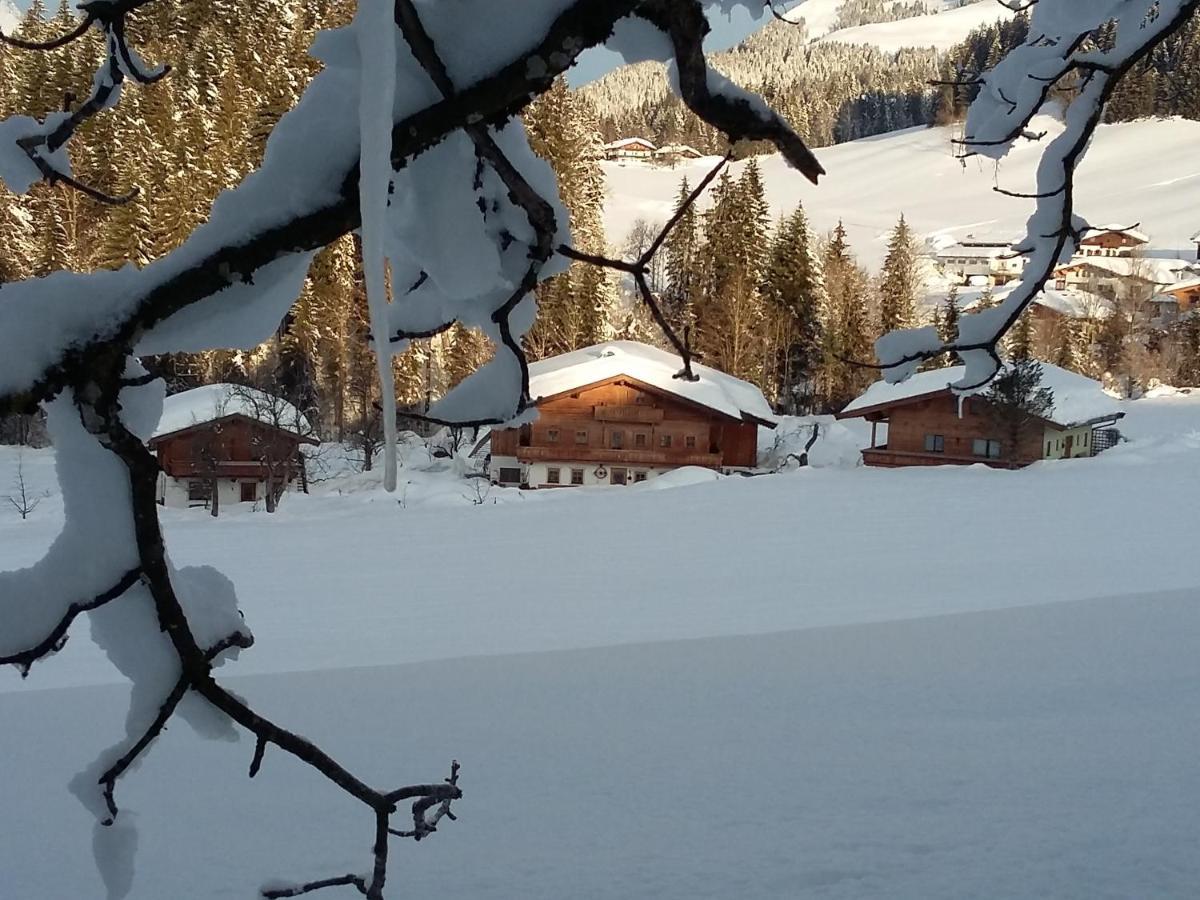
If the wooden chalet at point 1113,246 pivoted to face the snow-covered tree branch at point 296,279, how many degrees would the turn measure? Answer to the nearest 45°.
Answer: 0° — it already faces it

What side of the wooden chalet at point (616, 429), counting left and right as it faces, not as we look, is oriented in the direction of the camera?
front

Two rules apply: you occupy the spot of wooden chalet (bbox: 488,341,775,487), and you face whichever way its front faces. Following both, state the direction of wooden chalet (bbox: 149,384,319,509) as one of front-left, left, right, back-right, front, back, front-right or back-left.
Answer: right

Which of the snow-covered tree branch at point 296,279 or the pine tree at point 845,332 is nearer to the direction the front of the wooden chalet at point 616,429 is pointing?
the snow-covered tree branch

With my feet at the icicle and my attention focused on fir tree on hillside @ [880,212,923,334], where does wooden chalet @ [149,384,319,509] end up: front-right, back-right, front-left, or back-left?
front-left

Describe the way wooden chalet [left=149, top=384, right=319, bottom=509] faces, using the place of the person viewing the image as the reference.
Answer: facing the viewer

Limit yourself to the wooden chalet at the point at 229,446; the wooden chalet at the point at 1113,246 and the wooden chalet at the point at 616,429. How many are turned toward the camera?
3

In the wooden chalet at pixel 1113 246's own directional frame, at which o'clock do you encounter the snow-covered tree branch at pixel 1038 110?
The snow-covered tree branch is roughly at 12 o'clock from the wooden chalet.

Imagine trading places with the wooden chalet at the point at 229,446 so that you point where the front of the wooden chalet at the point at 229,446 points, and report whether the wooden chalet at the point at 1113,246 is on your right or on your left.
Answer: on your left

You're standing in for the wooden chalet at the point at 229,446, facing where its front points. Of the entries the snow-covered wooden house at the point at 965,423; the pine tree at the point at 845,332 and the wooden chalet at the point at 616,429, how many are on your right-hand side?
0

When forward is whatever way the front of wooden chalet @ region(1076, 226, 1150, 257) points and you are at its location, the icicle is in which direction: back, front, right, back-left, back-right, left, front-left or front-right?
front

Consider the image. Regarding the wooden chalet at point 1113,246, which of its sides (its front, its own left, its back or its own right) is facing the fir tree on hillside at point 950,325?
front

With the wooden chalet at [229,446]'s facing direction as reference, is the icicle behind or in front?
in front

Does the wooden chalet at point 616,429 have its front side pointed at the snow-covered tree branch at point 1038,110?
yes

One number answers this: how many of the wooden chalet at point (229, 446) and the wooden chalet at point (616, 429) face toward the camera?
2

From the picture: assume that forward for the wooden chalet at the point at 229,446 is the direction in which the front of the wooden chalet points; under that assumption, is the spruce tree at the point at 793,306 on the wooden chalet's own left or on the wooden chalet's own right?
on the wooden chalet's own left

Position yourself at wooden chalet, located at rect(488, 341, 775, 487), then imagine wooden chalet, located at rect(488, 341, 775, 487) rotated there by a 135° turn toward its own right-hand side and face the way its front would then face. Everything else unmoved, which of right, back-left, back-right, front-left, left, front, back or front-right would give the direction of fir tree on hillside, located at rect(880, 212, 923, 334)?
right

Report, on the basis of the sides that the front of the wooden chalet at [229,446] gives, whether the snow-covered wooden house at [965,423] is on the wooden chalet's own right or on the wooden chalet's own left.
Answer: on the wooden chalet's own left

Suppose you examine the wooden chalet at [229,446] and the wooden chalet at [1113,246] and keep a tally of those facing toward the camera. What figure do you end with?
2

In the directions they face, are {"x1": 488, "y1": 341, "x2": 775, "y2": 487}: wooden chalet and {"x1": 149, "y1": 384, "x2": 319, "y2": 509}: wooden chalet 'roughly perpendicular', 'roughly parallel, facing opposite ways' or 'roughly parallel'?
roughly parallel

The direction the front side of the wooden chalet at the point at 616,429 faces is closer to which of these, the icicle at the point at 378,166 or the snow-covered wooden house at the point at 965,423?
the icicle

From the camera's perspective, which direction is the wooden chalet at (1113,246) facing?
toward the camera
